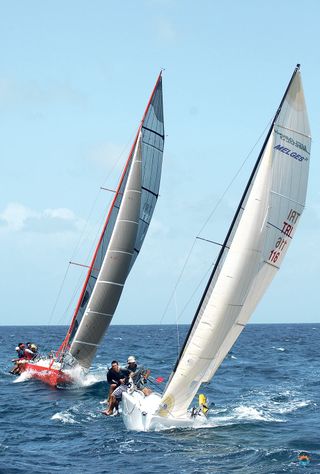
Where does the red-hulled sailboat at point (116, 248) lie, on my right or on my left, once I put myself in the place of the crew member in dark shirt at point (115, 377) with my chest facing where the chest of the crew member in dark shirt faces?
on my right

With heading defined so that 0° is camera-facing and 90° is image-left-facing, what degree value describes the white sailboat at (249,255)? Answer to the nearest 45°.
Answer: approximately 0°

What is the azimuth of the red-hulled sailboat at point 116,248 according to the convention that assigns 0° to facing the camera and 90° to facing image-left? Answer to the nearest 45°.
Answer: approximately 0°
